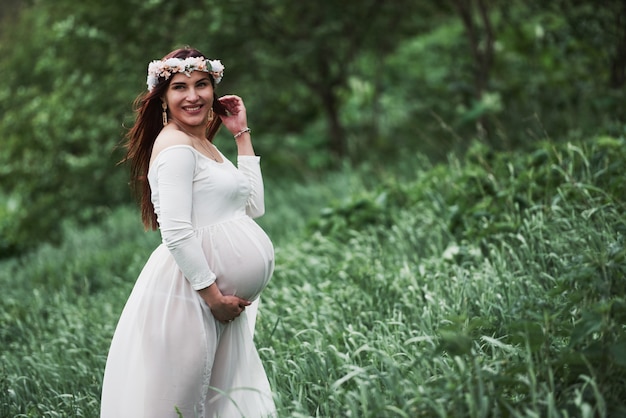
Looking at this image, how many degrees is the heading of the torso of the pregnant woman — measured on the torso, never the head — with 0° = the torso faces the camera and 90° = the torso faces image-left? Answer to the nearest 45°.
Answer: approximately 315°

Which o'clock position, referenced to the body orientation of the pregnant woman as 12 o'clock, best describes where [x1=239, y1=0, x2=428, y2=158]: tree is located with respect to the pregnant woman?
The tree is roughly at 8 o'clock from the pregnant woman.
